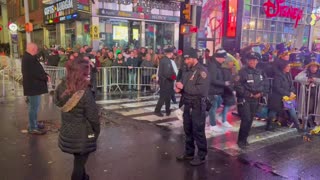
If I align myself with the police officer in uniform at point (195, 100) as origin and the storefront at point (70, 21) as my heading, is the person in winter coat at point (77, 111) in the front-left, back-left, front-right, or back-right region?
back-left

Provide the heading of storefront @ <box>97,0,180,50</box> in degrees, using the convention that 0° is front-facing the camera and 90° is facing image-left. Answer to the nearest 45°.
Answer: approximately 0°

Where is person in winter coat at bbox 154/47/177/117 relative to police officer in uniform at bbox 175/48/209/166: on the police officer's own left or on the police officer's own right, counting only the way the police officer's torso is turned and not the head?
on the police officer's own right

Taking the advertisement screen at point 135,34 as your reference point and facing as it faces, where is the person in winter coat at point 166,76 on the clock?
The person in winter coat is roughly at 12 o'clock from the advertisement screen.

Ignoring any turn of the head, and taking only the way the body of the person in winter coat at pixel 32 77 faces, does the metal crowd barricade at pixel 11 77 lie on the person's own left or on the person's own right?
on the person's own left
